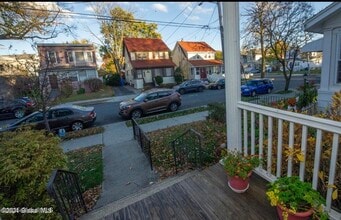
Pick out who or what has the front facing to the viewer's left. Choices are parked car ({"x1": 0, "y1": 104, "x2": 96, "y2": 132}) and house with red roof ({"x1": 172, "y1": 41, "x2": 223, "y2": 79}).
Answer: the parked car

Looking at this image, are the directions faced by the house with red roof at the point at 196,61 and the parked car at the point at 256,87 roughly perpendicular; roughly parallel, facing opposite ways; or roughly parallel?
roughly perpendicular

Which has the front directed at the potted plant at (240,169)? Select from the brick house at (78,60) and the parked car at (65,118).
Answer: the brick house

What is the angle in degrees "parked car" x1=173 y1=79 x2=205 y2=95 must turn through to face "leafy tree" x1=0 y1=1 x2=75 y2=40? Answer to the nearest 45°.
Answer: approximately 45° to its left

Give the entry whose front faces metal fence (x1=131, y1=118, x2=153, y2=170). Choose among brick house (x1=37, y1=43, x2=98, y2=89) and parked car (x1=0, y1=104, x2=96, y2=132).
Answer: the brick house

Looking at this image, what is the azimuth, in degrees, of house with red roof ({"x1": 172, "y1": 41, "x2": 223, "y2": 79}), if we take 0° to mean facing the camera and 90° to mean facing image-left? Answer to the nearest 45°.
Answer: approximately 315°

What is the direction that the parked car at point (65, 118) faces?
to the viewer's left

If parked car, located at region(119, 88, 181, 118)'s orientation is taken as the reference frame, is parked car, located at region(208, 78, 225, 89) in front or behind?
behind

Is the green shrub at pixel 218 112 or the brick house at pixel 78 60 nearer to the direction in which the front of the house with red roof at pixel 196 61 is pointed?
the green shrub

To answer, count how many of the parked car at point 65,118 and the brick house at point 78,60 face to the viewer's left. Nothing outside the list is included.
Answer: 1
